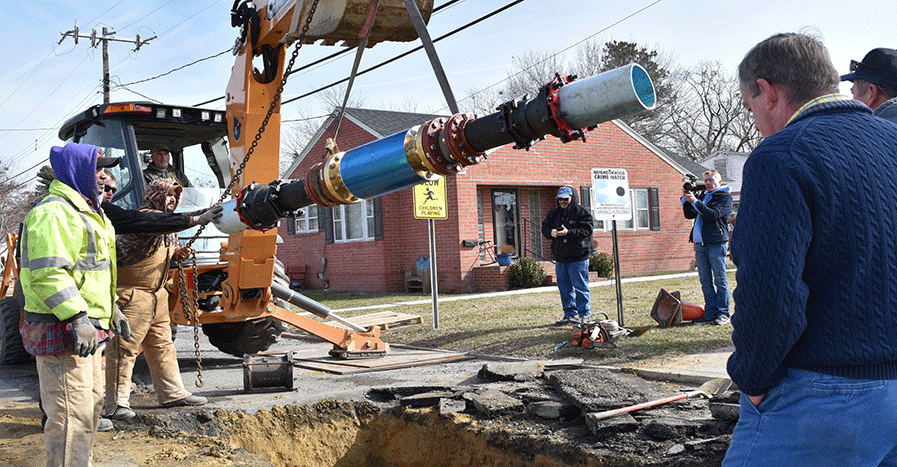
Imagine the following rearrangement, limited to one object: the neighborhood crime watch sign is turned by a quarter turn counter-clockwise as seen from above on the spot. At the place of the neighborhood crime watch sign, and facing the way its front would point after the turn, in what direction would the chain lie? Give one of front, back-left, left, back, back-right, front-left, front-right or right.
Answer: back-right

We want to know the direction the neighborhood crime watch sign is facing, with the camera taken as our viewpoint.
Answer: facing the viewer

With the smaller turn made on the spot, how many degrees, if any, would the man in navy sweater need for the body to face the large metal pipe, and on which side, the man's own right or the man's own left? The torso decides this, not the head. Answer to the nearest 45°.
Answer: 0° — they already face it

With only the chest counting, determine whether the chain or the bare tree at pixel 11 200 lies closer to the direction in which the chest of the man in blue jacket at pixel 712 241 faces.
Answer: the chain

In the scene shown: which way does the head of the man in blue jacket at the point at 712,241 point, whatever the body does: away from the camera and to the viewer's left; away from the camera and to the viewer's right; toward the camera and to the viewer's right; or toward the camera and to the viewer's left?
toward the camera and to the viewer's left

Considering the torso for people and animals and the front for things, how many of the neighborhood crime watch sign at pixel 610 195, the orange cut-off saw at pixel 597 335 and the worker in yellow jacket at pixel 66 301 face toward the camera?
1

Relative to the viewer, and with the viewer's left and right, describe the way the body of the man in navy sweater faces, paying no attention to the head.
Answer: facing away from the viewer and to the left of the viewer

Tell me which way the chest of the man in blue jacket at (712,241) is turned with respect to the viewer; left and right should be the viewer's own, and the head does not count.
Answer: facing the viewer and to the left of the viewer

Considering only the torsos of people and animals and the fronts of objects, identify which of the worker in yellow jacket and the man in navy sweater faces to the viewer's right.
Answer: the worker in yellow jacket

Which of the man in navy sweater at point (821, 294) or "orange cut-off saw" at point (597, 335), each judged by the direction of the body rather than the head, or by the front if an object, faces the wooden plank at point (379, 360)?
the man in navy sweater

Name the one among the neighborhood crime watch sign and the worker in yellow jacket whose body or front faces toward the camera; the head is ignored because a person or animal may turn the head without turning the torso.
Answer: the neighborhood crime watch sign

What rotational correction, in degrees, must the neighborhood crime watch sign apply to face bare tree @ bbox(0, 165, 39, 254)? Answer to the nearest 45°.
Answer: approximately 135° to its right

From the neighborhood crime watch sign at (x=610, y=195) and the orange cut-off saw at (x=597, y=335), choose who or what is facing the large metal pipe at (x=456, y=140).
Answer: the neighborhood crime watch sign
